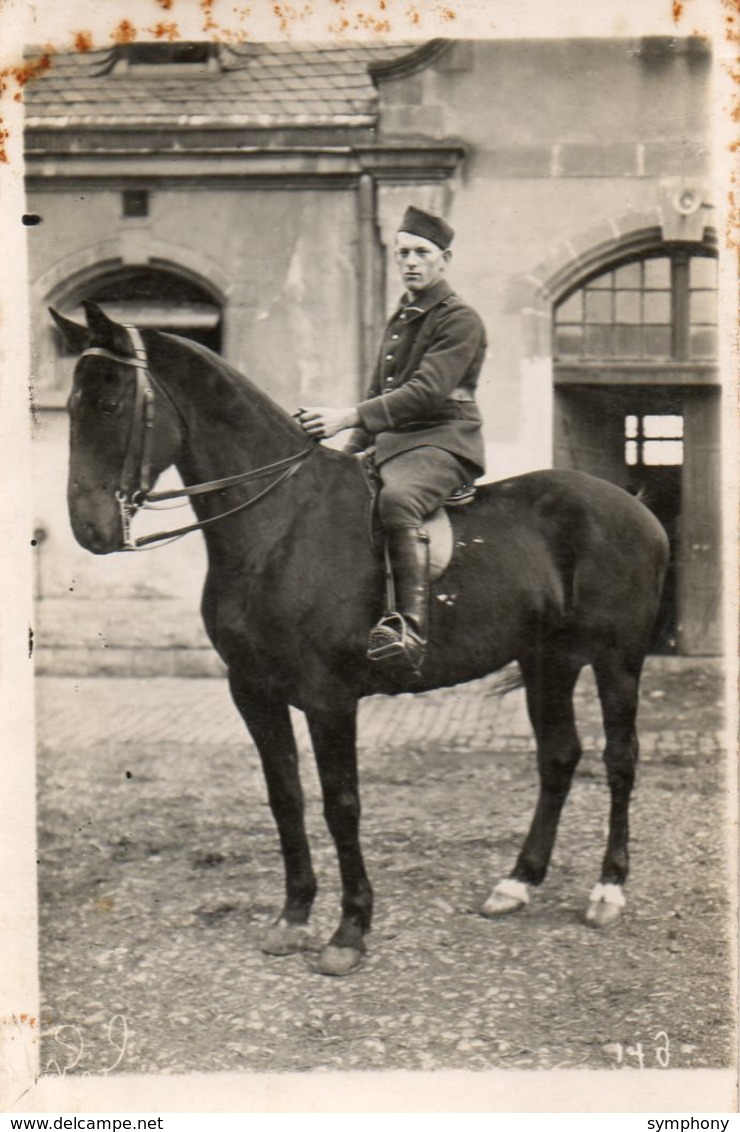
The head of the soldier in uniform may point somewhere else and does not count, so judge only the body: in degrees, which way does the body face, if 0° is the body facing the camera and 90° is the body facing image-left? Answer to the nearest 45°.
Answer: approximately 45°

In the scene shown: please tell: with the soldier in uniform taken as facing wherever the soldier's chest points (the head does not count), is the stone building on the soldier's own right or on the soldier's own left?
on the soldier's own right

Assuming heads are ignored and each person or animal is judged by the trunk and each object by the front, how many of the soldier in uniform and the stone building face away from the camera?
0

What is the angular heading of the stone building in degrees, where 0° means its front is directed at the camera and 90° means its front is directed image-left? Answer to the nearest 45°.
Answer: approximately 0°

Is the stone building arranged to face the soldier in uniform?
yes

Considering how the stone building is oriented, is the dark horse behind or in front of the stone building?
in front
